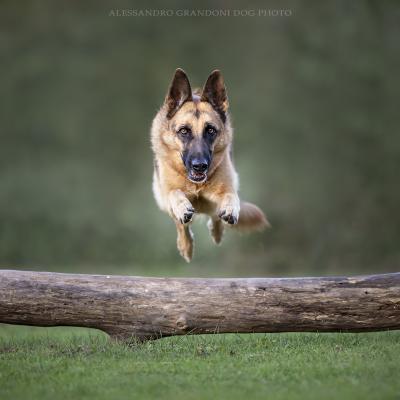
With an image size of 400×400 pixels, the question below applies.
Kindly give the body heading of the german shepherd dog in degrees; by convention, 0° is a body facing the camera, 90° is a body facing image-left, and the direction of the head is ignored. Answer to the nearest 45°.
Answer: approximately 0°
